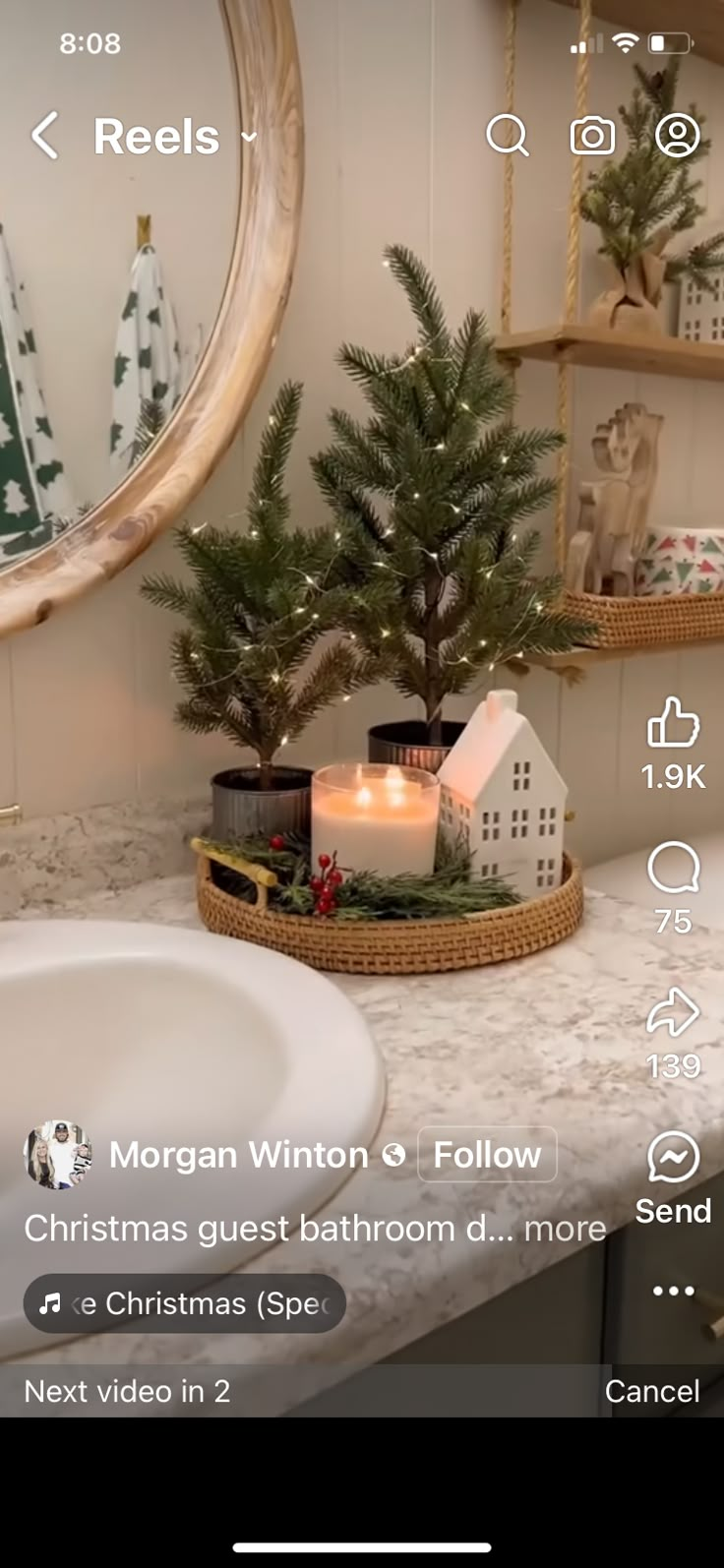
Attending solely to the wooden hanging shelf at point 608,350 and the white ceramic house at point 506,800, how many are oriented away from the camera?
0
